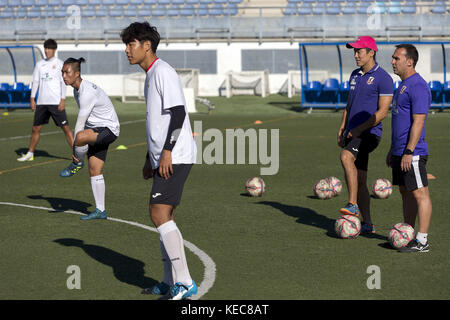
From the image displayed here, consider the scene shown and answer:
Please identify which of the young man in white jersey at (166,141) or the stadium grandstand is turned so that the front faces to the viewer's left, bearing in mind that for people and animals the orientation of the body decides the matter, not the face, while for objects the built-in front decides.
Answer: the young man in white jersey

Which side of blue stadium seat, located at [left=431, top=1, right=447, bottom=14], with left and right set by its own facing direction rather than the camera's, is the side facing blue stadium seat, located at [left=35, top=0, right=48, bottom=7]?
right

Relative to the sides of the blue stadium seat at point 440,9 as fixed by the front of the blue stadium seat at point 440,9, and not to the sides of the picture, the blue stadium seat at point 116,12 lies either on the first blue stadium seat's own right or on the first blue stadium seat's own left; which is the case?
on the first blue stadium seat's own right

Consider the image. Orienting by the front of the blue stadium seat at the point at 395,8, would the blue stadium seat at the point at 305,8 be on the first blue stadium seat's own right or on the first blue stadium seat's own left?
on the first blue stadium seat's own right

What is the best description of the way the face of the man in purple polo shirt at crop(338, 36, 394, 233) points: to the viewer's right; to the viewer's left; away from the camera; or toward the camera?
to the viewer's left

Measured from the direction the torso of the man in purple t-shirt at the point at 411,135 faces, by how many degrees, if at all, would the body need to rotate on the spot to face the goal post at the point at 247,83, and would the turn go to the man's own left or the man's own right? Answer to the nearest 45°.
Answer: approximately 90° to the man's own right

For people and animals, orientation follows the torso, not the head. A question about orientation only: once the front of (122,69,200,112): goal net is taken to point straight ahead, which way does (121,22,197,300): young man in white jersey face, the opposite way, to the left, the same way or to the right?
to the right

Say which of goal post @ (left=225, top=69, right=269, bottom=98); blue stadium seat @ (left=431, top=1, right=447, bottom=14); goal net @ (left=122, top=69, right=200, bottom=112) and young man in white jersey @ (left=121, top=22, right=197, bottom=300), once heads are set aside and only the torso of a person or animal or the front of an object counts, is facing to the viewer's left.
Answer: the young man in white jersey
